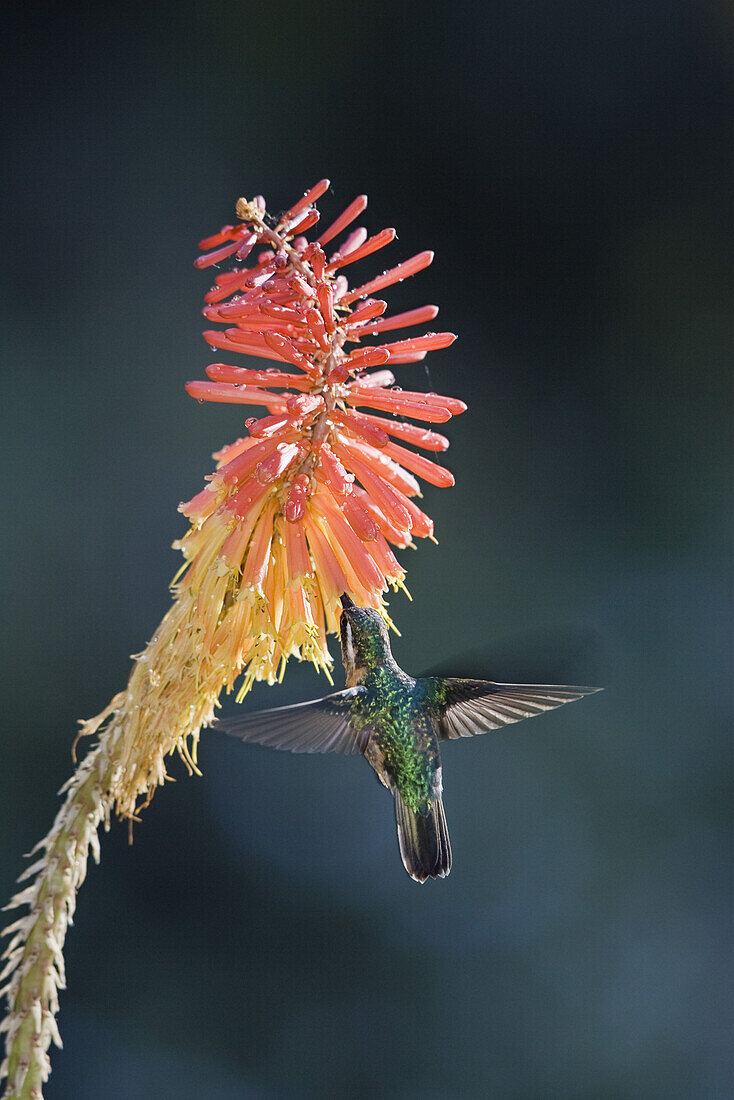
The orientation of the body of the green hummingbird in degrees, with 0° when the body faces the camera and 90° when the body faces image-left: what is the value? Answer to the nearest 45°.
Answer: approximately 135°
